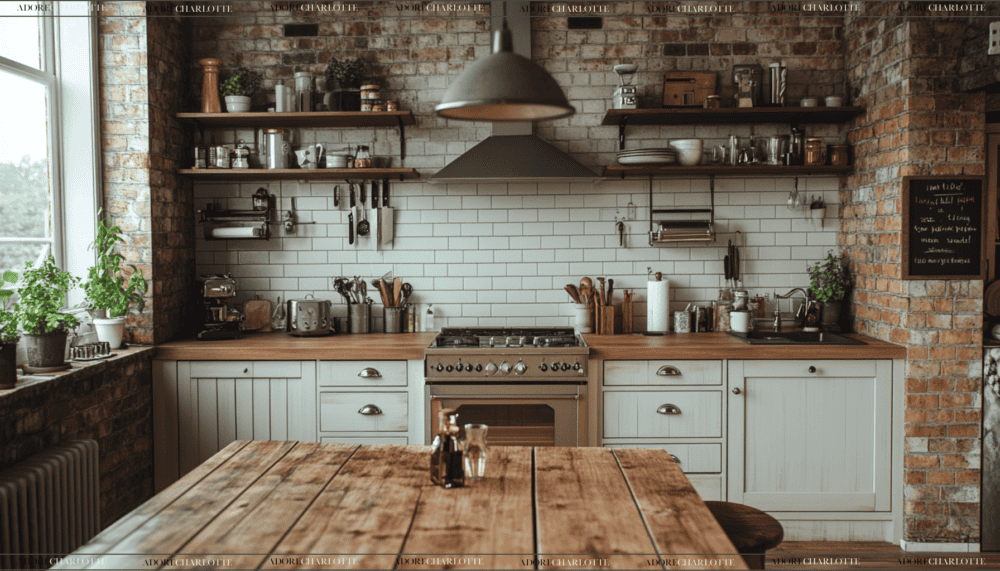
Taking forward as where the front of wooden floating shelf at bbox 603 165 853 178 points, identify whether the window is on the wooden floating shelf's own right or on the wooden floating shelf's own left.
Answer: on the wooden floating shelf's own right

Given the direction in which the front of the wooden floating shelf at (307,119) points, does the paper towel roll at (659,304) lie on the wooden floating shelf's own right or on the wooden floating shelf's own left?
on the wooden floating shelf's own left

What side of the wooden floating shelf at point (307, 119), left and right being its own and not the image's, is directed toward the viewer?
front

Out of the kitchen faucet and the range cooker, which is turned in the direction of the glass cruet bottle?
the range cooker

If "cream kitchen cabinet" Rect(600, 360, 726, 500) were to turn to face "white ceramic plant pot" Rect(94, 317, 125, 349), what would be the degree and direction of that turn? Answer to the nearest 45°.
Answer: approximately 90° to its right

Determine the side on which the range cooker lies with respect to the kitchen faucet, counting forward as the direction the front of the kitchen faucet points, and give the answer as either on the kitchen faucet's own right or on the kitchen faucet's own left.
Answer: on the kitchen faucet's own right

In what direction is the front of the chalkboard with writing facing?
toward the camera

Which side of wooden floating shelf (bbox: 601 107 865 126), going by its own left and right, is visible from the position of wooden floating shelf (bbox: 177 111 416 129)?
right

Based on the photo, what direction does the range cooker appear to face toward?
toward the camera

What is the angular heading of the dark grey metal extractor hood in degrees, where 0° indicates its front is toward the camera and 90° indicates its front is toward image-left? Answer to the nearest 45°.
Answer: approximately 0°
